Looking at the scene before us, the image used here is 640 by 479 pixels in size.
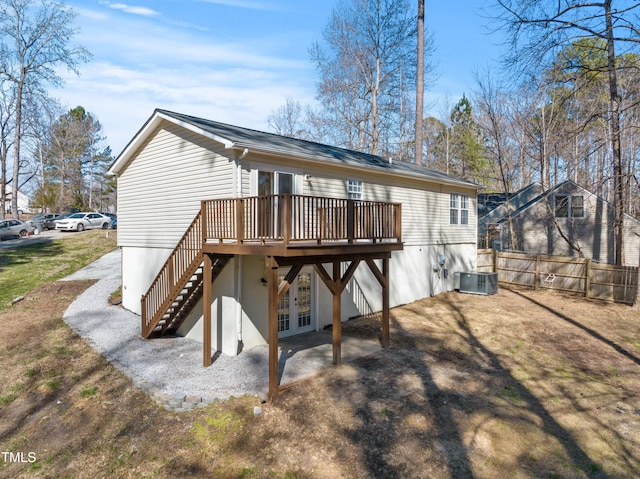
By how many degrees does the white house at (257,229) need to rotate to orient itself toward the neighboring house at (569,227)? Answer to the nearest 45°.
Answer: approximately 90° to its right

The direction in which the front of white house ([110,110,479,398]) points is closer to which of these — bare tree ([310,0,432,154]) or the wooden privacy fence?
the bare tree

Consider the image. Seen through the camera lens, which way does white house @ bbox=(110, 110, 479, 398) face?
facing away from the viewer and to the left of the viewer

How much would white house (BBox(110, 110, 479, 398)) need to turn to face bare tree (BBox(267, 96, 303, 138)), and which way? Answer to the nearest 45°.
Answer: approximately 45° to its right

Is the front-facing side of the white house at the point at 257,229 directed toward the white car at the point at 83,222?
yes

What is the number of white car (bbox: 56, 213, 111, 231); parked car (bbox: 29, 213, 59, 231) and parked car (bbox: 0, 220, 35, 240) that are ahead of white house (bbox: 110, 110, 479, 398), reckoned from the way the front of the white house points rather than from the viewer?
3

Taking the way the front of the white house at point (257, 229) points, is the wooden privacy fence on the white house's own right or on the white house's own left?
on the white house's own right

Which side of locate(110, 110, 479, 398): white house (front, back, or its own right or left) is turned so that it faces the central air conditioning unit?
right

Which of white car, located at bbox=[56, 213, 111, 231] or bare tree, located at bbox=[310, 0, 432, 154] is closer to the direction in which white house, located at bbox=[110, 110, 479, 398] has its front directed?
the white car
